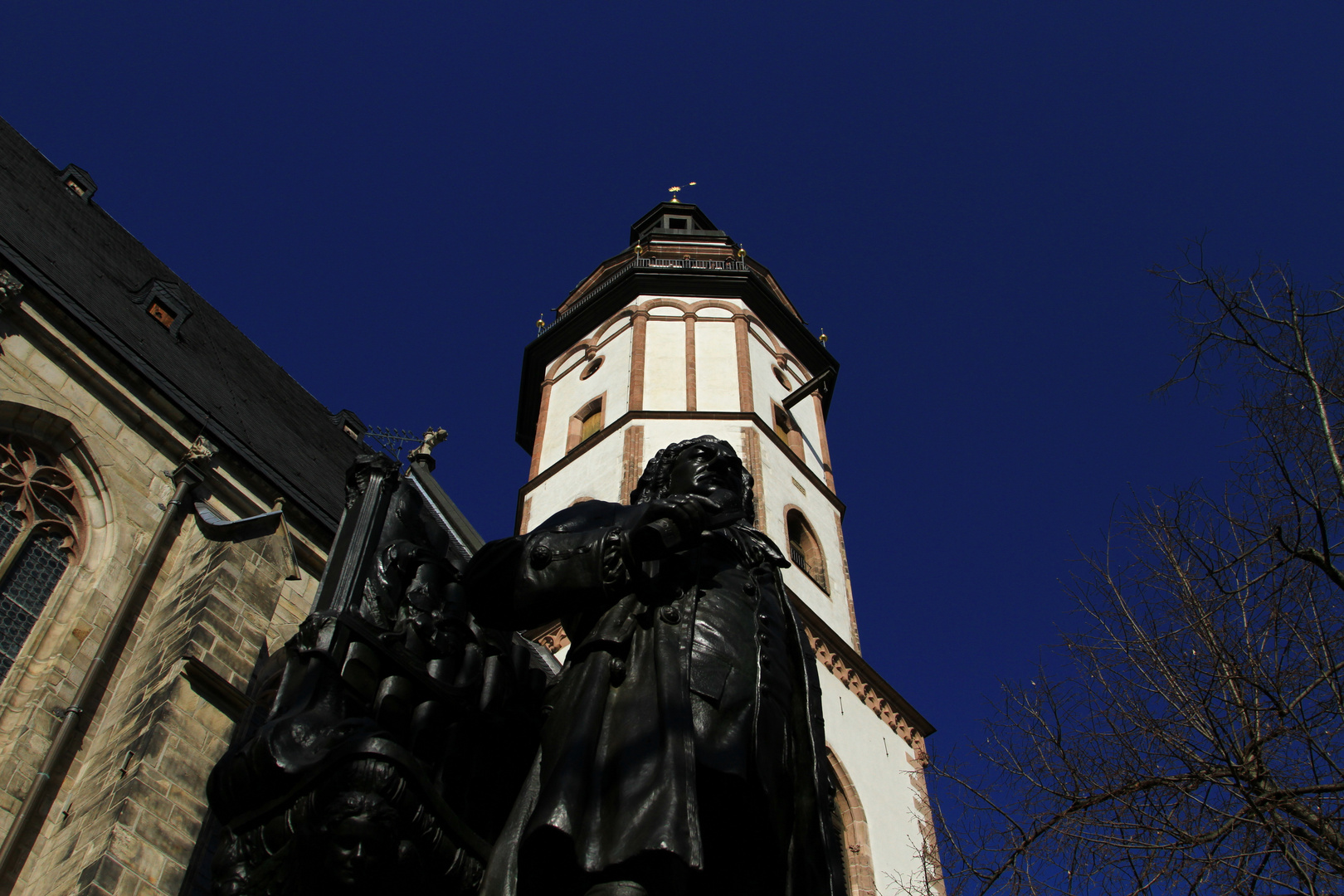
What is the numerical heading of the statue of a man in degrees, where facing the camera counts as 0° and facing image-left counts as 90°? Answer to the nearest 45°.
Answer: approximately 315°
